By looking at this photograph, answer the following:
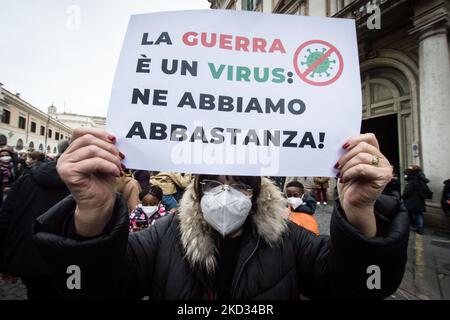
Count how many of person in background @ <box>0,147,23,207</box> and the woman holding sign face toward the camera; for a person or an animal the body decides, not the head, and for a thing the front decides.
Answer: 2

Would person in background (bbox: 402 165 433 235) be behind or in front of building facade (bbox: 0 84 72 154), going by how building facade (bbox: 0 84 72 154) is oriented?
in front

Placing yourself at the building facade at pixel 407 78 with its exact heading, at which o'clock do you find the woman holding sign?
The woman holding sign is roughly at 11 o'clock from the building facade.

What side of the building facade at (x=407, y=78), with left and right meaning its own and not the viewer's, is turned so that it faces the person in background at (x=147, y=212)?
front

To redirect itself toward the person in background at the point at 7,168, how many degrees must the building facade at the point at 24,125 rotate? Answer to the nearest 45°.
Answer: approximately 45° to its right

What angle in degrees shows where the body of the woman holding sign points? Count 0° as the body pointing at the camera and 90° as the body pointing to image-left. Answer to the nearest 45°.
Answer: approximately 0°

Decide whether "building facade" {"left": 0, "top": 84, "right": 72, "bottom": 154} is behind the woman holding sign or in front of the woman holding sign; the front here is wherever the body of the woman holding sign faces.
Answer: behind

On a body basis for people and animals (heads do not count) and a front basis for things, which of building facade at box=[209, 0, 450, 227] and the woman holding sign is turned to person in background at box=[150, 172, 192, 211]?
the building facade

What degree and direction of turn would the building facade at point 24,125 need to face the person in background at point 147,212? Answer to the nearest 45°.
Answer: approximately 45° to its right

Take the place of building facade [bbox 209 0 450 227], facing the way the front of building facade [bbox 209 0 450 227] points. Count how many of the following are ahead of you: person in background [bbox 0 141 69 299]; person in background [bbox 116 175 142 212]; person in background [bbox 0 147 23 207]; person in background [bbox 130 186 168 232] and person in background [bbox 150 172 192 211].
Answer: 5

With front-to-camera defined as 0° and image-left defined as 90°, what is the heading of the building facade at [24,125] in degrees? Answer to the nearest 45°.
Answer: approximately 315°

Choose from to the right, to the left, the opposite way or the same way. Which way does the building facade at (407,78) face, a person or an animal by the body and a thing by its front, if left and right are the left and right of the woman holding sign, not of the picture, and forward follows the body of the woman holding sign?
to the right

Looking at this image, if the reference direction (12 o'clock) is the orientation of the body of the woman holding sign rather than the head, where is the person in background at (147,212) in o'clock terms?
The person in background is roughly at 5 o'clock from the woman holding sign.
